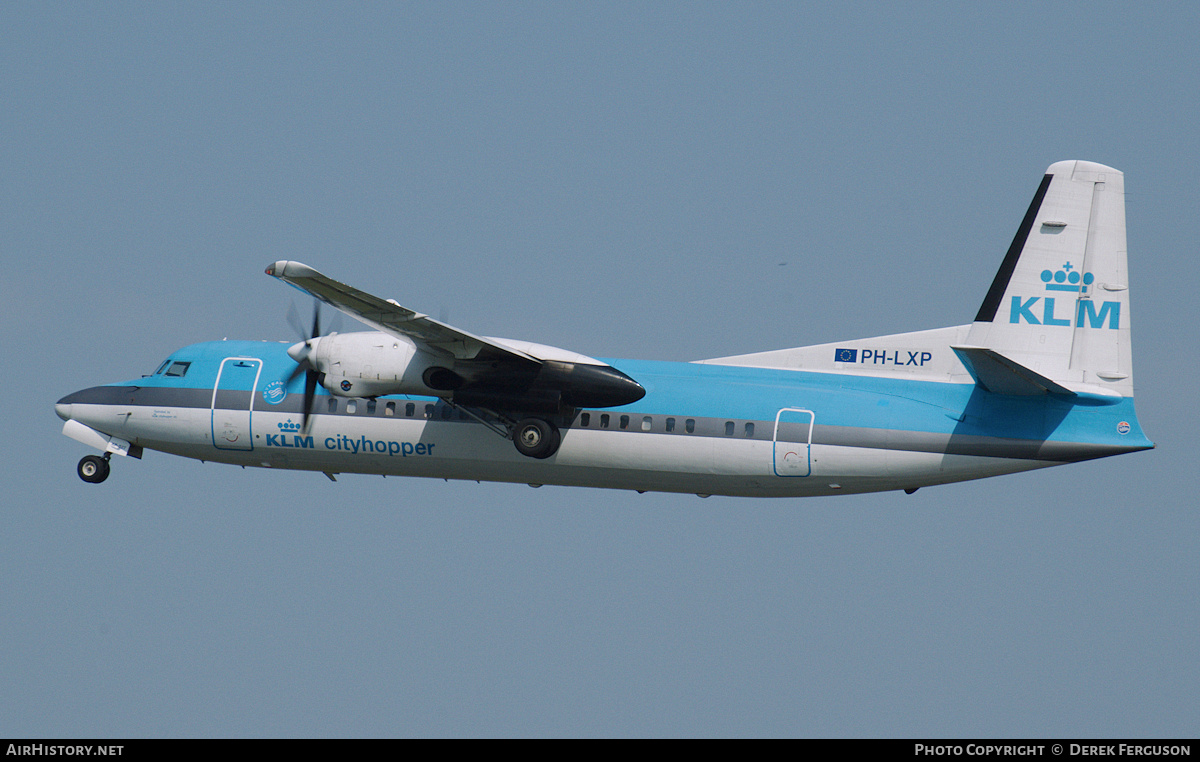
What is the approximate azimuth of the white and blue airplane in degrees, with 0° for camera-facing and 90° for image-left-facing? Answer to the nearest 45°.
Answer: approximately 90°
